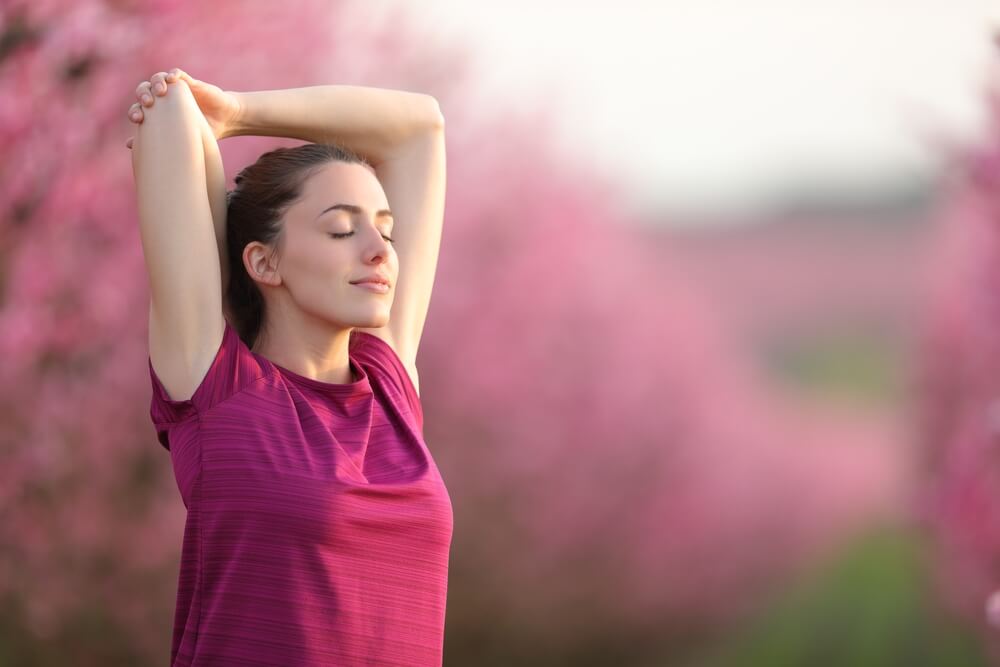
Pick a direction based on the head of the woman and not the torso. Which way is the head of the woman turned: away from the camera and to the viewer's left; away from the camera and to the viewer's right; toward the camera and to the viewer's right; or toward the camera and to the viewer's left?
toward the camera and to the viewer's right

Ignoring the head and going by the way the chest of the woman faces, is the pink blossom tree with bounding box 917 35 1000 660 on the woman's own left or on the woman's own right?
on the woman's own left

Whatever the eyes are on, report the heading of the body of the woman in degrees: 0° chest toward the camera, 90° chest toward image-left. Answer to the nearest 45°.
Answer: approximately 315°
